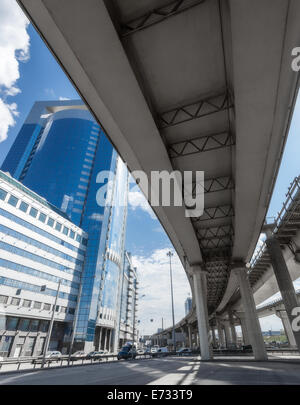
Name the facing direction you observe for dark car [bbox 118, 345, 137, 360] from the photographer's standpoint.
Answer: facing the viewer and to the left of the viewer

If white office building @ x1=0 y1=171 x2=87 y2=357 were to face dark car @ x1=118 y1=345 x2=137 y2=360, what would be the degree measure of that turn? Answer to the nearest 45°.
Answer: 0° — it already faces it

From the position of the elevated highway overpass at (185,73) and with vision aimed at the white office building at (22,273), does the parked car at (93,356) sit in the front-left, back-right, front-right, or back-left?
front-right

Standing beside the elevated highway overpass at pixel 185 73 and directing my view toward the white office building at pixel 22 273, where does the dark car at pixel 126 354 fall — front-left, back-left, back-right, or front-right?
front-right

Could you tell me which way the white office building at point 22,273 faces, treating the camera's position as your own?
facing the viewer and to the right of the viewer
